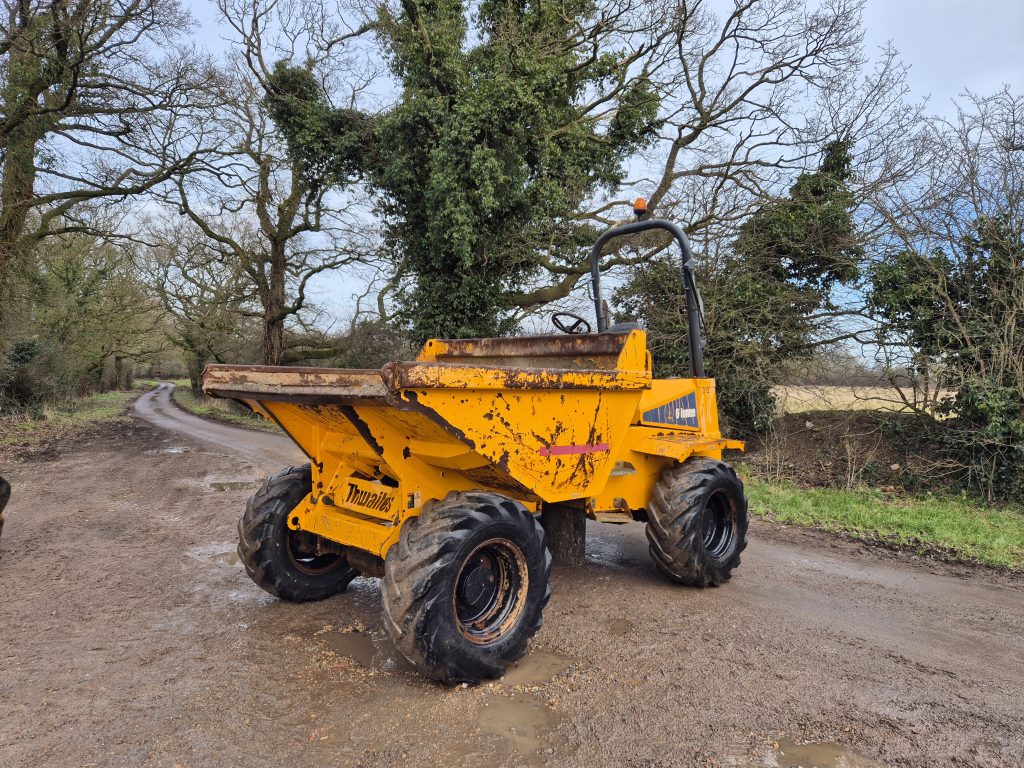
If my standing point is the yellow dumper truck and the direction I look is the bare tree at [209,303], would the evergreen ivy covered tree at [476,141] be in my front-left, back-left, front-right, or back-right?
front-right

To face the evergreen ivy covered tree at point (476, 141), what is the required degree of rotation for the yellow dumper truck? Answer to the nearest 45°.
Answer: approximately 135° to its right

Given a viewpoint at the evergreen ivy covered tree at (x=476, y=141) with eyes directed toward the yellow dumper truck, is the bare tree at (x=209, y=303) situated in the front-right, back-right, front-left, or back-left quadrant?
back-right

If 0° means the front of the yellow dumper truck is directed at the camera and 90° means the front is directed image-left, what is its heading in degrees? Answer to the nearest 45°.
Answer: approximately 45°

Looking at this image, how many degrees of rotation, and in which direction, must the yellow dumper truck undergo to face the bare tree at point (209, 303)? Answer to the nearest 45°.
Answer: approximately 90° to its right
